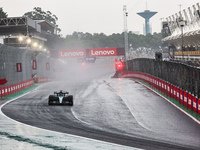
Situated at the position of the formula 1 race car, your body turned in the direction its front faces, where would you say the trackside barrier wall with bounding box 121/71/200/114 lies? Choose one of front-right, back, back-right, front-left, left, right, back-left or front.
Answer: left

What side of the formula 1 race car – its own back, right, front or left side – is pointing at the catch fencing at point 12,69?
back

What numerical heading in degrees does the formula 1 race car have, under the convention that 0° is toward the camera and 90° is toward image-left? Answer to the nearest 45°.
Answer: approximately 0°

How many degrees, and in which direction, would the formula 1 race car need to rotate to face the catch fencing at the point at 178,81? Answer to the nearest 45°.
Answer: approximately 90° to its left
